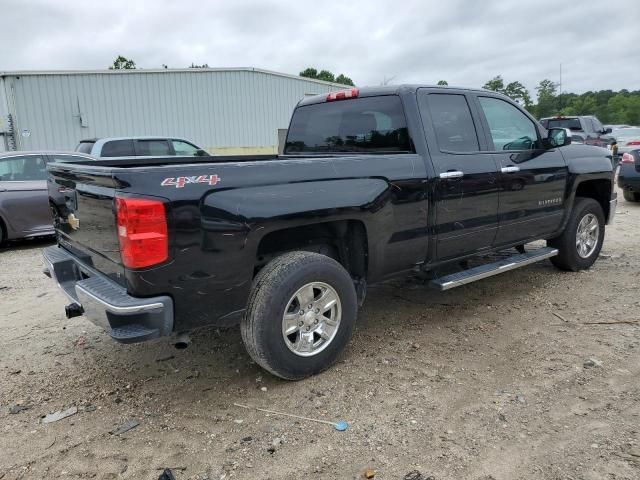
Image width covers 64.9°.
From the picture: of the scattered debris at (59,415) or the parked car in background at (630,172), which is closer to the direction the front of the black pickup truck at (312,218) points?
the parked car in background

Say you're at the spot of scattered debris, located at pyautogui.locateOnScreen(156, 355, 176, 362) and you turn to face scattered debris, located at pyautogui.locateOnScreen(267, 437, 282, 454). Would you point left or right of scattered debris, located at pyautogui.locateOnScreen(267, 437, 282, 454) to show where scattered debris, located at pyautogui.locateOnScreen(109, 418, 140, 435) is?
right

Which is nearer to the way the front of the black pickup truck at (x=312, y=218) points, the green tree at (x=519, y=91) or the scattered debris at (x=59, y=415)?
the green tree

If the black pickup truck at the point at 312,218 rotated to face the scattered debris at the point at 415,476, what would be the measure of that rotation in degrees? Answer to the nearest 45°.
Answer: approximately 90° to its right

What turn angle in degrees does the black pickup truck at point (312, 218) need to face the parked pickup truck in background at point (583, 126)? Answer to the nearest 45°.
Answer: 0° — it already faces it

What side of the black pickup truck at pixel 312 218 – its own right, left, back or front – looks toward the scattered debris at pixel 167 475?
back

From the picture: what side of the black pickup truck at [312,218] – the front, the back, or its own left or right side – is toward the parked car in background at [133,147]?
left

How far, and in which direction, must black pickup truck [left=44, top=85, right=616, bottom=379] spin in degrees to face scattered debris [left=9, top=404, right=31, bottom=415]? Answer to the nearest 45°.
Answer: approximately 135° to its left

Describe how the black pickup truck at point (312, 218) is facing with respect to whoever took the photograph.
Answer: facing away from the viewer and to the right of the viewer

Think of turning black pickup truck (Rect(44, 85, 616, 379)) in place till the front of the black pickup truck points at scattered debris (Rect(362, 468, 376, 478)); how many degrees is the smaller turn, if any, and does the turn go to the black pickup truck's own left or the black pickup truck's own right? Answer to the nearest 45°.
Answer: approximately 135° to the black pickup truck's own right

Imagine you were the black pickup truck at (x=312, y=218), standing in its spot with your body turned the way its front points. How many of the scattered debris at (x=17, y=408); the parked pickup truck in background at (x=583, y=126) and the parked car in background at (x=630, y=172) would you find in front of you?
2

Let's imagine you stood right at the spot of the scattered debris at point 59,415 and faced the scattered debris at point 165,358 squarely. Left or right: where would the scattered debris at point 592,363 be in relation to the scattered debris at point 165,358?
right
